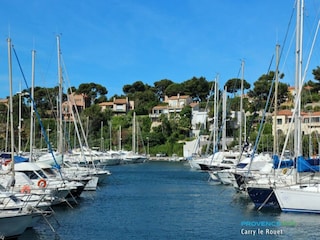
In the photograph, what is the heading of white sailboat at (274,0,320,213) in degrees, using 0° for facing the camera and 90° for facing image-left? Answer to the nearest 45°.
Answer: approximately 90°
